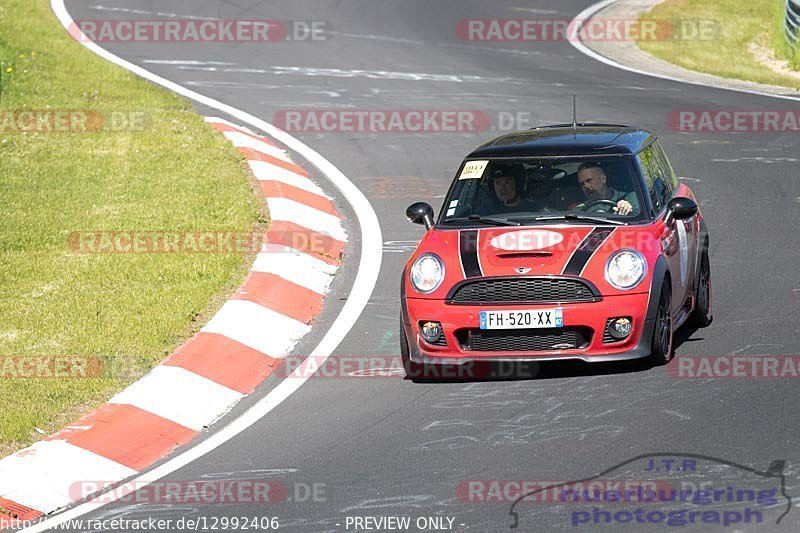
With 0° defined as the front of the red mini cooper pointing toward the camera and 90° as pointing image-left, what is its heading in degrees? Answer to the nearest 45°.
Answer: approximately 0°

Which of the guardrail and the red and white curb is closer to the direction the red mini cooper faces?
the red and white curb

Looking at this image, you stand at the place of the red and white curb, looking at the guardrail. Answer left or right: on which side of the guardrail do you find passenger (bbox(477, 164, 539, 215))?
right

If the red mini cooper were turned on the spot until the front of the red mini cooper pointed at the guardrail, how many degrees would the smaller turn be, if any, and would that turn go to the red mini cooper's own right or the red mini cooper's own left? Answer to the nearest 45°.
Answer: approximately 180°
